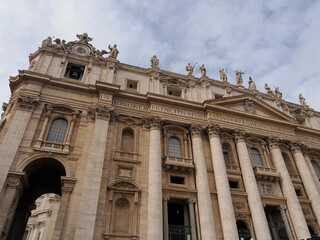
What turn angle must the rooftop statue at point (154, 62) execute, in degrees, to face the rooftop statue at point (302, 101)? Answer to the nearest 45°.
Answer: approximately 90° to its left

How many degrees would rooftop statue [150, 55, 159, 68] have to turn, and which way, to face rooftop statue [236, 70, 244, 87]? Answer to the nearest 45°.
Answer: approximately 90° to its left

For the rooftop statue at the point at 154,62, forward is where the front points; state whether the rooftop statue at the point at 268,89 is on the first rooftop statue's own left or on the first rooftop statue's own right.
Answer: on the first rooftop statue's own left

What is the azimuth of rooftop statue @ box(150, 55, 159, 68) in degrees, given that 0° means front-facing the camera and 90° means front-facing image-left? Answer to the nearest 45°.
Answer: approximately 0°

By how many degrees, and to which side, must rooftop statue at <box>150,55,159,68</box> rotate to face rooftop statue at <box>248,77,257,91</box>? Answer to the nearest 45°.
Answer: approximately 90° to its left

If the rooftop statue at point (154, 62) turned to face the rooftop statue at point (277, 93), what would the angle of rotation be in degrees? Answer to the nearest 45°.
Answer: approximately 90° to its left

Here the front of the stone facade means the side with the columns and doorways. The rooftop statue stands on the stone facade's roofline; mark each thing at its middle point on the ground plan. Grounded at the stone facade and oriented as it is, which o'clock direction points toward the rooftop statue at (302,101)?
The rooftop statue is roughly at 10 o'clock from the stone facade.

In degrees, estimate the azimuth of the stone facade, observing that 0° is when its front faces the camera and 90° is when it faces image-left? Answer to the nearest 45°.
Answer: approximately 315°

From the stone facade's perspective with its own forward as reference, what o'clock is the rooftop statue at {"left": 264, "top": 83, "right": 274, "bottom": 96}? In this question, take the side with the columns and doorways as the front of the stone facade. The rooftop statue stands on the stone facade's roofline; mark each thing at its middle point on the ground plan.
The rooftop statue is roughly at 10 o'clock from the stone facade.
